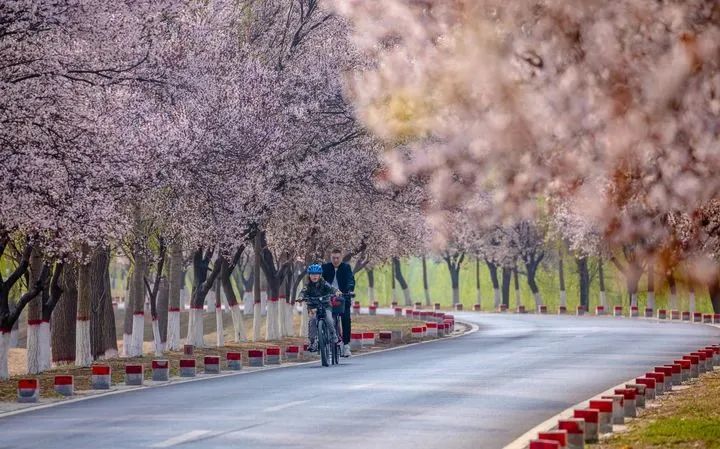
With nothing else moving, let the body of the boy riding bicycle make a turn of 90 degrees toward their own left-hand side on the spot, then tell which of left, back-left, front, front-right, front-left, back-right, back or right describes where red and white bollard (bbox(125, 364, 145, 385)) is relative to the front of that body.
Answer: back-right

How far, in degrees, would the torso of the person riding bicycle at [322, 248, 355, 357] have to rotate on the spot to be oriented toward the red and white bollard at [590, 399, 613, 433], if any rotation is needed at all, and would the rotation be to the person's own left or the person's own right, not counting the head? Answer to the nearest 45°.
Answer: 0° — they already face it

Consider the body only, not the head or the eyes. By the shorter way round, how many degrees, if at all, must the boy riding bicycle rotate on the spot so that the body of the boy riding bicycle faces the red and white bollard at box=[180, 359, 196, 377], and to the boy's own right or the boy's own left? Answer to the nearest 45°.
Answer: approximately 45° to the boy's own right

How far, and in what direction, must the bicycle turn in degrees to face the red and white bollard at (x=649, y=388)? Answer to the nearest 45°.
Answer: approximately 45° to its left

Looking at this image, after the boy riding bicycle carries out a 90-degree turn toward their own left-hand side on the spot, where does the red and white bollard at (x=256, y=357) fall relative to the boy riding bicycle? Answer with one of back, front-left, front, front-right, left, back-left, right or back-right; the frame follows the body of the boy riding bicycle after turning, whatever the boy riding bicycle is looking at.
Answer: back-left

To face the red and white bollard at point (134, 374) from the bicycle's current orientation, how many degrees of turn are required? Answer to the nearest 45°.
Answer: approximately 45° to its right

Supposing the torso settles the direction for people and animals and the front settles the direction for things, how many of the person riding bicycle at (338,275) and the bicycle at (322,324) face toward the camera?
2

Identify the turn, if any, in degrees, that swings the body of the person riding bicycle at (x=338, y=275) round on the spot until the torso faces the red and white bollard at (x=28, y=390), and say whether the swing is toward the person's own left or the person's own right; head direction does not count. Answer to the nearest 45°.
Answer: approximately 45° to the person's own right

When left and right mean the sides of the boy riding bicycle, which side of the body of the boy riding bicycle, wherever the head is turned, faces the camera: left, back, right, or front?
front

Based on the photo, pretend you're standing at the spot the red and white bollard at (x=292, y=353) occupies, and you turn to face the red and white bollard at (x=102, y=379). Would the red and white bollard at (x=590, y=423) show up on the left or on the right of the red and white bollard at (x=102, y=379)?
left

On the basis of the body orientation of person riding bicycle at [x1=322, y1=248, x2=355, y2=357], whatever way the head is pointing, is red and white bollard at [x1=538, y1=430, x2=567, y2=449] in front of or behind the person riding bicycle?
in front
